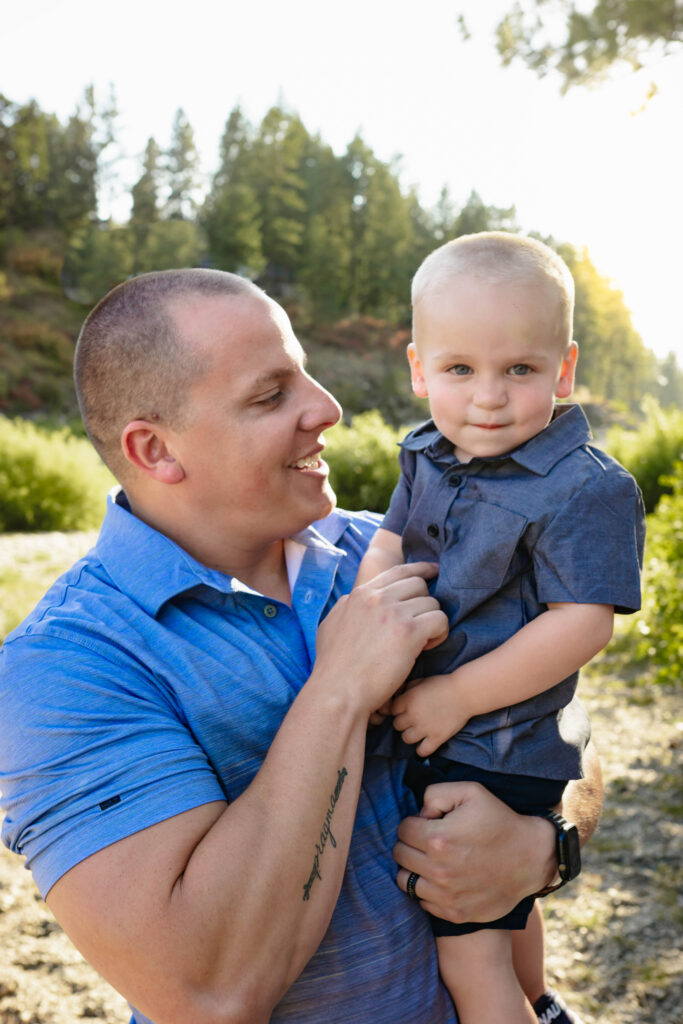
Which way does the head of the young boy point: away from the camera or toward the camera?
toward the camera

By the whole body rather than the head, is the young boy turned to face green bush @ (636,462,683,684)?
no

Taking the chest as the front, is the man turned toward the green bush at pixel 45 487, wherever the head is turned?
no

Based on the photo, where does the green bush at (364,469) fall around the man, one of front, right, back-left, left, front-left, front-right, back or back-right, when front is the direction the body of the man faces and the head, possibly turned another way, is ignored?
back-left

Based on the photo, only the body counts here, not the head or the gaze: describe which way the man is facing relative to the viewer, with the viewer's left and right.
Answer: facing the viewer and to the right of the viewer

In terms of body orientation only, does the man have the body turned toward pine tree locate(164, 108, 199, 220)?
no

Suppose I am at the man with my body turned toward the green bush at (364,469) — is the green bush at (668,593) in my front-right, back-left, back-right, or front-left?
front-right

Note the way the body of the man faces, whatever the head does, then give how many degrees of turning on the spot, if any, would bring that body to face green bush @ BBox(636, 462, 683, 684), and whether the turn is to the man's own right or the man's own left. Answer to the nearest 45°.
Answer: approximately 90° to the man's own left

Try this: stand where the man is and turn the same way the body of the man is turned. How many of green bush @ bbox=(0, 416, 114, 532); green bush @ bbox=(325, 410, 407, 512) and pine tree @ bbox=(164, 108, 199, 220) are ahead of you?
0

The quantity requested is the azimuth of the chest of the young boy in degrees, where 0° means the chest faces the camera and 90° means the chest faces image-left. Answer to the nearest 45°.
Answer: approximately 45°
